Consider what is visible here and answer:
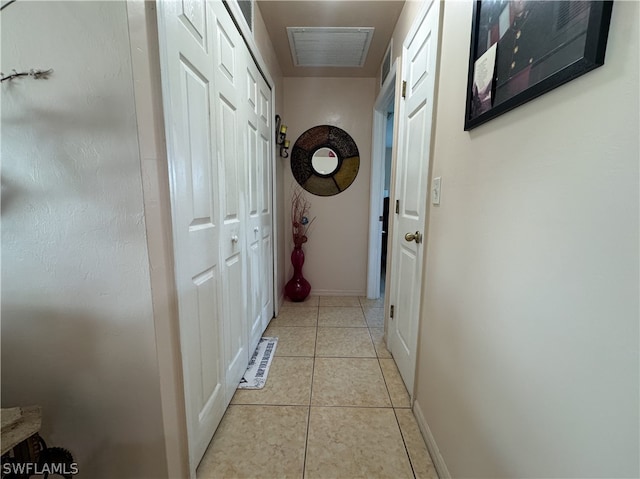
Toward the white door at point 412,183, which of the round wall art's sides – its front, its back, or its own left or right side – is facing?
front

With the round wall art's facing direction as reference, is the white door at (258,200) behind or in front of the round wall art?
in front

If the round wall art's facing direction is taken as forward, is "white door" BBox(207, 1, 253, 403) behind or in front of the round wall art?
in front

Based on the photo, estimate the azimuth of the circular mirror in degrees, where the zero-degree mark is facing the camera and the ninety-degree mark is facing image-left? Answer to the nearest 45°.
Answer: approximately 0°

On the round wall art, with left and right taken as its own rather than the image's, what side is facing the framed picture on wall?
front
